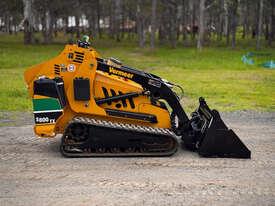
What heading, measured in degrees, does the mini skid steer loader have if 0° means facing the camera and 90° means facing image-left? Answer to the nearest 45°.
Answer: approximately 270°
